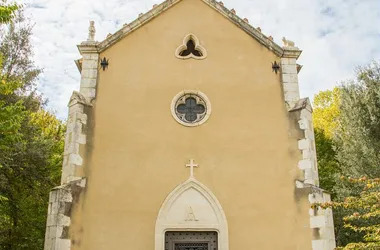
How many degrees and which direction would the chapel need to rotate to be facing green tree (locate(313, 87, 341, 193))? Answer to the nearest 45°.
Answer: approximately 135° to its left

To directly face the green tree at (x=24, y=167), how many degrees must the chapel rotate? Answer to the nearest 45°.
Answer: approximately 135° to its right

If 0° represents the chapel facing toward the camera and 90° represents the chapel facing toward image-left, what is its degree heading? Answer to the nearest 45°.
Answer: approximately 0°
